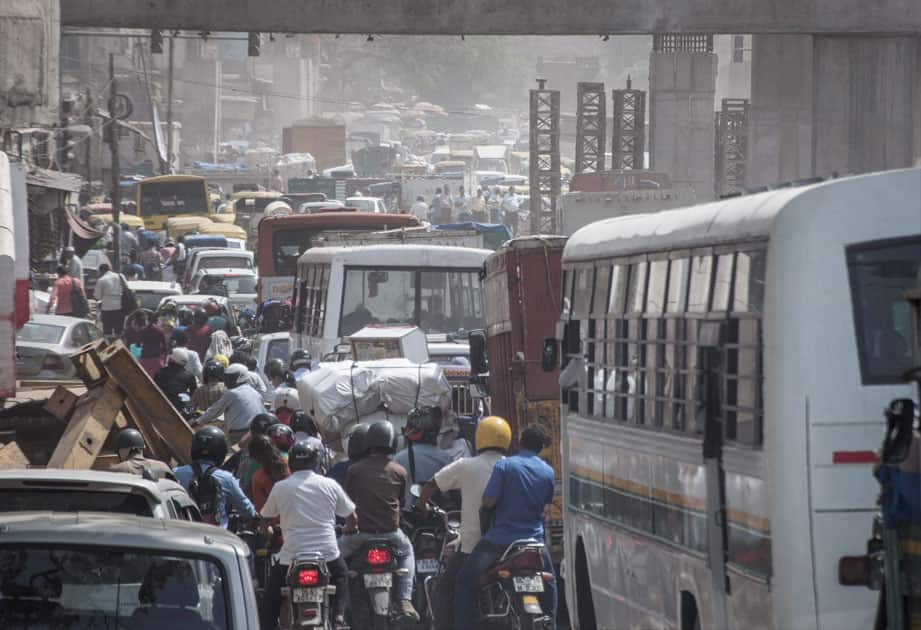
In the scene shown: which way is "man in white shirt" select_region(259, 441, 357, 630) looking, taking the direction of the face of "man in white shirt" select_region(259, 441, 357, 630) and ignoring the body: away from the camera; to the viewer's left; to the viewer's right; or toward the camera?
away from the camera

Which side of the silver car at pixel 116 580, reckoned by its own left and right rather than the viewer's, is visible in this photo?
back

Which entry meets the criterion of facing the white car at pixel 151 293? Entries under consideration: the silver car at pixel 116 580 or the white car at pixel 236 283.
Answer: the silver car

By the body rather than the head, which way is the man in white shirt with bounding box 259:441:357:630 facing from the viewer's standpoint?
away from the camera

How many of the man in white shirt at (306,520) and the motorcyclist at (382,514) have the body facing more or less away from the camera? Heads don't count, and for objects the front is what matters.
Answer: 2

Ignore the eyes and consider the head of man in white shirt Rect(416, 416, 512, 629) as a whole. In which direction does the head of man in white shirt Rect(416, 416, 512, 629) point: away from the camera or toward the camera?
away from the camera

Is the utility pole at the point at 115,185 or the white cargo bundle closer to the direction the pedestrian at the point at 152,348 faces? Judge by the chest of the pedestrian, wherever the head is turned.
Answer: the utility pole

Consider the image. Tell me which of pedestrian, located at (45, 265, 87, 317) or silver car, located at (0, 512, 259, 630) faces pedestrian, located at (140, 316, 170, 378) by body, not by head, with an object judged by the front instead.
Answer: the silver car

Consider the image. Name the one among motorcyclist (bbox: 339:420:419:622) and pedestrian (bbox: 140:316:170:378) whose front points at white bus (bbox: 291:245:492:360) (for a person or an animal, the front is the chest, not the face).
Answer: the motorcyclist

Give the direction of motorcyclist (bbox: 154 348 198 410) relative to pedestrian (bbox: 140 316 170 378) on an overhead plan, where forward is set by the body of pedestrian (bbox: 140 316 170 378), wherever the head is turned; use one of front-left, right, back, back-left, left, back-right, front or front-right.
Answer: back

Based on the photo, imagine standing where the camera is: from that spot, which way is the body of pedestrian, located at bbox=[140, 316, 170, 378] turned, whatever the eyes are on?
away from the camera

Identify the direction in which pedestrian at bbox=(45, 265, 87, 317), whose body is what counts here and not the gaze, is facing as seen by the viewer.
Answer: away from the camera
